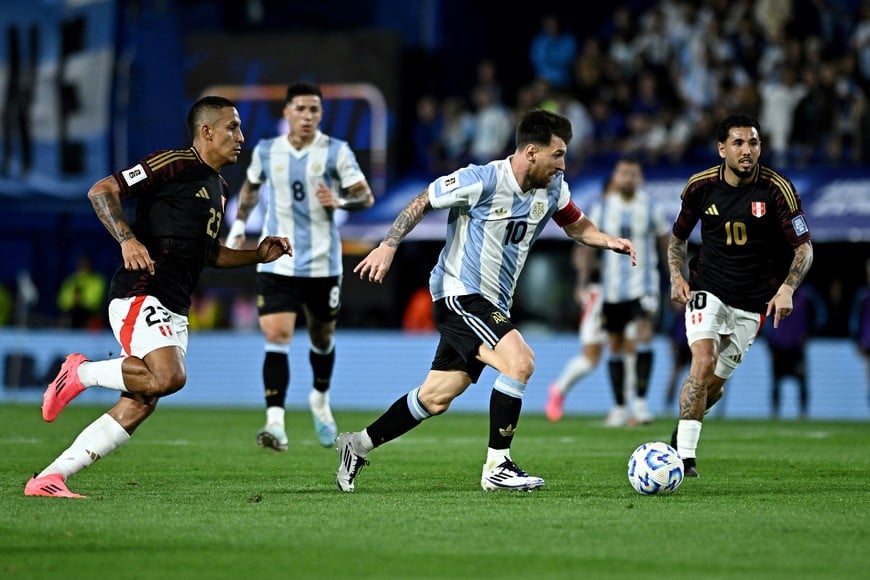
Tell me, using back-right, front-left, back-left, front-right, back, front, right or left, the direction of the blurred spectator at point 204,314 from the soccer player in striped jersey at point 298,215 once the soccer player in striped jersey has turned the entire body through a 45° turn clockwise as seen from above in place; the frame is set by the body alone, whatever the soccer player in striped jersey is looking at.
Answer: back-right

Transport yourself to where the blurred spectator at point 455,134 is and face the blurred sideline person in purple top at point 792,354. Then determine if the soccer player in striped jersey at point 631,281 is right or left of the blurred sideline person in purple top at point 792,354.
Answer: right

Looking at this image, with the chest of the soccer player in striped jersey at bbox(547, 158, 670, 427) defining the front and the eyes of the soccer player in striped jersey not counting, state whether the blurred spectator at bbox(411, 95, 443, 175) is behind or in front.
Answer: behind

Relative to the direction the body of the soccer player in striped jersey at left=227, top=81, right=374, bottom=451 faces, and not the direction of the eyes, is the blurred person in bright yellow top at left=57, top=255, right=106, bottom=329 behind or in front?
behind

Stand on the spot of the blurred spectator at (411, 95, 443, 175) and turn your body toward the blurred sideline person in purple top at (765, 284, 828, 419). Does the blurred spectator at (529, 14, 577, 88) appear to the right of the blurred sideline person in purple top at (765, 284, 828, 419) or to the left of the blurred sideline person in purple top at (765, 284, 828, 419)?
left

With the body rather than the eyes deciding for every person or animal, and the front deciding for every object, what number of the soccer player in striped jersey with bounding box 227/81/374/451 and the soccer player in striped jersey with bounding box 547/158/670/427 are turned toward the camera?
2
